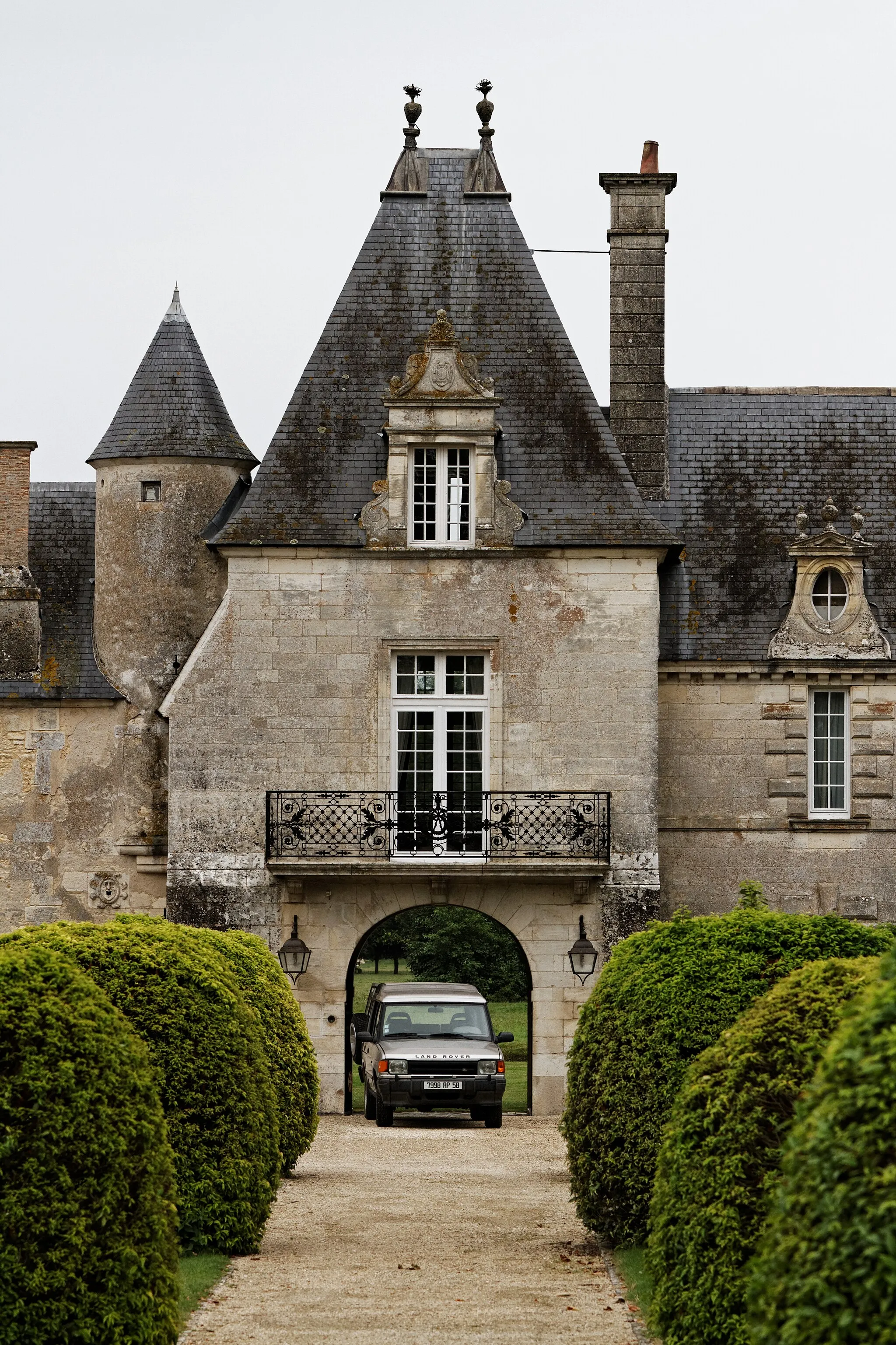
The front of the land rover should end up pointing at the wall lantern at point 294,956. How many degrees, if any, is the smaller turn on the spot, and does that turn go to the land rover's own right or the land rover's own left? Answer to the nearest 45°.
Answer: approximately 135° to the land rover's own right

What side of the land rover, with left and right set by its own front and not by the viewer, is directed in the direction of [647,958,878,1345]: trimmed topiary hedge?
front

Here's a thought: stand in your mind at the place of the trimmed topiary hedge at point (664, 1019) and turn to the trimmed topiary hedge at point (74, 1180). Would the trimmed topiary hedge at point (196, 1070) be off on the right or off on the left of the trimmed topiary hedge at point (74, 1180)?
right

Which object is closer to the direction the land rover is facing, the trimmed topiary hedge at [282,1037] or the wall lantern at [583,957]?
the trimmed topiary hedge

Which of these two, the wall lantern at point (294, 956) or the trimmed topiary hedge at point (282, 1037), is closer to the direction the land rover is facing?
the trimmed topiary hedge

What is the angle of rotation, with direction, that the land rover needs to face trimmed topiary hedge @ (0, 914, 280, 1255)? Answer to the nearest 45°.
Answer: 0° — it already faces it

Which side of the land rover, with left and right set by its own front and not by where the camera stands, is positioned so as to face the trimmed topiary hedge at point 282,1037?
front

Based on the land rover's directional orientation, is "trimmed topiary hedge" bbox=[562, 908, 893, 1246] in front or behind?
in front

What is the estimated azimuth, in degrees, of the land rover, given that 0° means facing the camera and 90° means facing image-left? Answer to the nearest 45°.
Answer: approximately 0°

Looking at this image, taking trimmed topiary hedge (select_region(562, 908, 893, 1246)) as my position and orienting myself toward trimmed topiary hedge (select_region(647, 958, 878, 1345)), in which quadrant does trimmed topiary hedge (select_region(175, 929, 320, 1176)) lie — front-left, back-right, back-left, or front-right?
back-right

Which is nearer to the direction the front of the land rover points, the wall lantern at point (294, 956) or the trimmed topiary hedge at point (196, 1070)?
the trimmed topiary hedge

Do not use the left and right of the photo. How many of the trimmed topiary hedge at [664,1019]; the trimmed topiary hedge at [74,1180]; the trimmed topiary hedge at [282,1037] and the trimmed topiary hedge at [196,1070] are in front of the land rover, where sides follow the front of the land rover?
4
